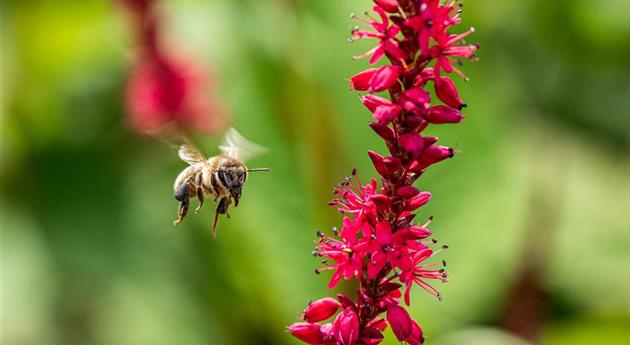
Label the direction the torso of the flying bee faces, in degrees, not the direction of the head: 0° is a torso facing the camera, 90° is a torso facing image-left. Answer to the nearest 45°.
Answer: approximately 315°

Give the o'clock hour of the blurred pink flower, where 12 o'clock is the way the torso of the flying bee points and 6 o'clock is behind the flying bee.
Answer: The blurred pink flower is roughly at 7 o'clock from the flying bee.

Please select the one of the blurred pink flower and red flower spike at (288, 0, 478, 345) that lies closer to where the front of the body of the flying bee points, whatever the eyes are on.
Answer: the red flower spike

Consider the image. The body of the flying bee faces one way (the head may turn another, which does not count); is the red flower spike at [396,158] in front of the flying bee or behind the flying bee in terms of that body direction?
in front
